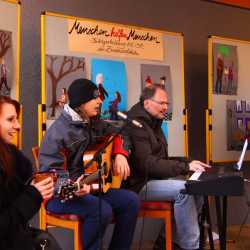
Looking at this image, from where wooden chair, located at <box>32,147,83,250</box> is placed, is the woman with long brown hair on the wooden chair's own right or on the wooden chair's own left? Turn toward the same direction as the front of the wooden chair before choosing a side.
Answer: on the wooden chair's own right

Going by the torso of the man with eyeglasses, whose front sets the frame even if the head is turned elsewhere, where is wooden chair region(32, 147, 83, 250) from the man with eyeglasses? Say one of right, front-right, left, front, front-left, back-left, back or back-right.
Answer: back-right

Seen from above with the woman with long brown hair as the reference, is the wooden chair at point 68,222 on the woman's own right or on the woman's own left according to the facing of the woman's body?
on the woman's own left

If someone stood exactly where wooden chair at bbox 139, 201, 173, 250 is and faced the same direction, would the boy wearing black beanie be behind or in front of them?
behind

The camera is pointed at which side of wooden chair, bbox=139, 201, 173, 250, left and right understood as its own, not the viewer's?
right

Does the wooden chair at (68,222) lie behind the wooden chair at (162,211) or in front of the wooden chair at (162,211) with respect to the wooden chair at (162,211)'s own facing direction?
behind

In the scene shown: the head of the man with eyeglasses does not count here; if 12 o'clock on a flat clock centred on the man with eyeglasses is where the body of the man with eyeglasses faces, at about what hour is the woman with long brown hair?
The woman with long brown hair is roughly at 4 o'clock from the man with eyeglasses.

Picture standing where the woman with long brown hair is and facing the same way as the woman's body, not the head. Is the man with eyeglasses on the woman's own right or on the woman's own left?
on the woman's own left

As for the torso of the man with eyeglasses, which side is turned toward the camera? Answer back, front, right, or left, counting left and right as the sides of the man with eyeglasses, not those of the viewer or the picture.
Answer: right

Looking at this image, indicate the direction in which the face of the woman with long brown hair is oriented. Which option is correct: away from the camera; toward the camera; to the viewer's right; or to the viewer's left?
to the viewer's right
